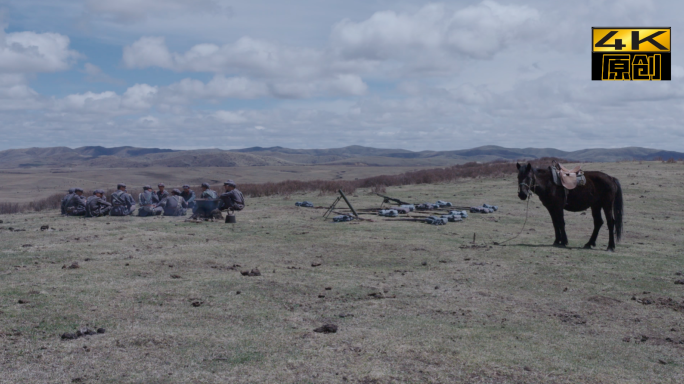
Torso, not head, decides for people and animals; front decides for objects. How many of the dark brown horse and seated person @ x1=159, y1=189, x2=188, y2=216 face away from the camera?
1

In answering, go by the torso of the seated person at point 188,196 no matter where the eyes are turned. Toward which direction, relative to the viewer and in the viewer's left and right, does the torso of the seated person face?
facing the viewer and to the left of the viewer

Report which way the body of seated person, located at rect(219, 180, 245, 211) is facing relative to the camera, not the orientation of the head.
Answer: to the viewer's left

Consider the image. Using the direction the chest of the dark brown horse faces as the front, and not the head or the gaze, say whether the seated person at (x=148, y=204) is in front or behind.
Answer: in front

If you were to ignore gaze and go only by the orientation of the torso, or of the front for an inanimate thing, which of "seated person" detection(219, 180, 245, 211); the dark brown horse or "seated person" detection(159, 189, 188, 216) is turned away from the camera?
"seated person" detection(159, 189, 188, 216)

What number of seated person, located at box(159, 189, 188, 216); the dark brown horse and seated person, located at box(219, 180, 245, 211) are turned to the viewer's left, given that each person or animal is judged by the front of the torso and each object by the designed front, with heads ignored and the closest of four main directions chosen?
2

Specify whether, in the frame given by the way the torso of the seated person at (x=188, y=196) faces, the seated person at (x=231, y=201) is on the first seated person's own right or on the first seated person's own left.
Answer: on the first seated person's own left

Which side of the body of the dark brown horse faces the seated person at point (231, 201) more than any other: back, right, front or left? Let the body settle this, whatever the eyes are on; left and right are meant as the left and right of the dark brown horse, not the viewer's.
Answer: front

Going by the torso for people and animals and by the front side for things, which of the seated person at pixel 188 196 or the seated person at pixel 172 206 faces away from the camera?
the seated person at pixel 172 206

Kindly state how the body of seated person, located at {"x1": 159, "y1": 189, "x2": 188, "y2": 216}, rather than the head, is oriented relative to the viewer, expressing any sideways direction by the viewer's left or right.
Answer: facing away from the viewer

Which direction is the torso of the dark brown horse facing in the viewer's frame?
to the viewer's left

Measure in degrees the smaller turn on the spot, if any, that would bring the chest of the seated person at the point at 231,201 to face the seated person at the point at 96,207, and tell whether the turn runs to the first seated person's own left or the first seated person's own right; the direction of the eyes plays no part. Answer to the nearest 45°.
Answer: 0° — they already face them

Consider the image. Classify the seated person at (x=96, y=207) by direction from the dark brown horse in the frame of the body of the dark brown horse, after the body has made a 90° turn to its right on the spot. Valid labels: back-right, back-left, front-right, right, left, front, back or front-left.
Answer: left

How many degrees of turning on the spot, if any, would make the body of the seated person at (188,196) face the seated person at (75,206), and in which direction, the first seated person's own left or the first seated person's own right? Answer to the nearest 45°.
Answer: approximately 45° to the first seated person's own right

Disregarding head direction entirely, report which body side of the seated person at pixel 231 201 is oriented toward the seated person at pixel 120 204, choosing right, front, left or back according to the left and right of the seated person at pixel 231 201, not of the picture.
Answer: front
